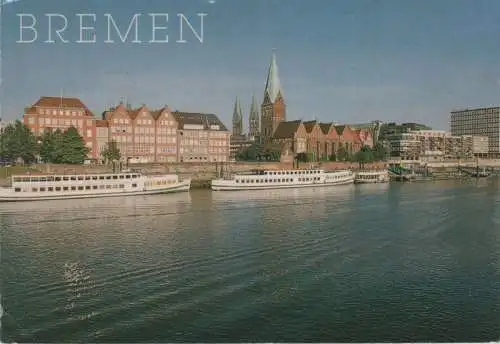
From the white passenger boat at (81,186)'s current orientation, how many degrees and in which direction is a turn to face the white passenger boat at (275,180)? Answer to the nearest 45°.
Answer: approximately 45° to its left

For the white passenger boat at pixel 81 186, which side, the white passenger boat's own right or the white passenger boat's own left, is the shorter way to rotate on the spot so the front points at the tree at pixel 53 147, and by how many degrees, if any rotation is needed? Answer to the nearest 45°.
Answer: approximately 90° to the white passenger boat's own left

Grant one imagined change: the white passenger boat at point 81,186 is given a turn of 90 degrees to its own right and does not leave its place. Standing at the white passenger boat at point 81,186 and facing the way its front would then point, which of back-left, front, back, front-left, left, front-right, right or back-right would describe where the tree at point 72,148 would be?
back

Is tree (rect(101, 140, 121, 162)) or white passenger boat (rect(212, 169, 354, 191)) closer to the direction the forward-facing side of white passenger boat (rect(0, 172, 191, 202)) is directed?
the white passenger boat

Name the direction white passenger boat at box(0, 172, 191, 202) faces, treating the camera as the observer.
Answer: facing to the right of the viewer

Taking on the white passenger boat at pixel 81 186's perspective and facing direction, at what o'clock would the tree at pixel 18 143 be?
The tree is roughly at 8 o'clock from the white passenger boat.
